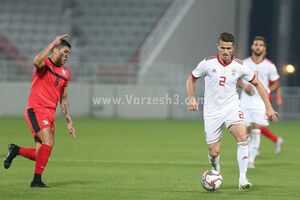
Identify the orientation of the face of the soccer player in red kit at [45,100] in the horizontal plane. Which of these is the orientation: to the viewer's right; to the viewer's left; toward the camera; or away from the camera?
to the viewer's right

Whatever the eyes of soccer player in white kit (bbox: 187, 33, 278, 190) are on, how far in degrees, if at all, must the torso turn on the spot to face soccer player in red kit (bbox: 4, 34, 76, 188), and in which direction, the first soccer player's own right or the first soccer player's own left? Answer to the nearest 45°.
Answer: approximately 90° to the first soccer player's own right

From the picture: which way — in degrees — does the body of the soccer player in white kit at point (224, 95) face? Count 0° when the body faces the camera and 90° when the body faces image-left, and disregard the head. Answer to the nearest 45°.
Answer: approximately 0°

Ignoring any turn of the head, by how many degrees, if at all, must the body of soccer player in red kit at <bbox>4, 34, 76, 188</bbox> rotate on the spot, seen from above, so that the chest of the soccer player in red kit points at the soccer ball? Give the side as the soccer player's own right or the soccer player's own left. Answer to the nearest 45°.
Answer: approximately 45° to the soccer player's own left

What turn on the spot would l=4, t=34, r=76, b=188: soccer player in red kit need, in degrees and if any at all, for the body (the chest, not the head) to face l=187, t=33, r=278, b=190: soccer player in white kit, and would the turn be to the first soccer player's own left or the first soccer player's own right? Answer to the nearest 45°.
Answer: approximately 45° to the first soccer player's own left
